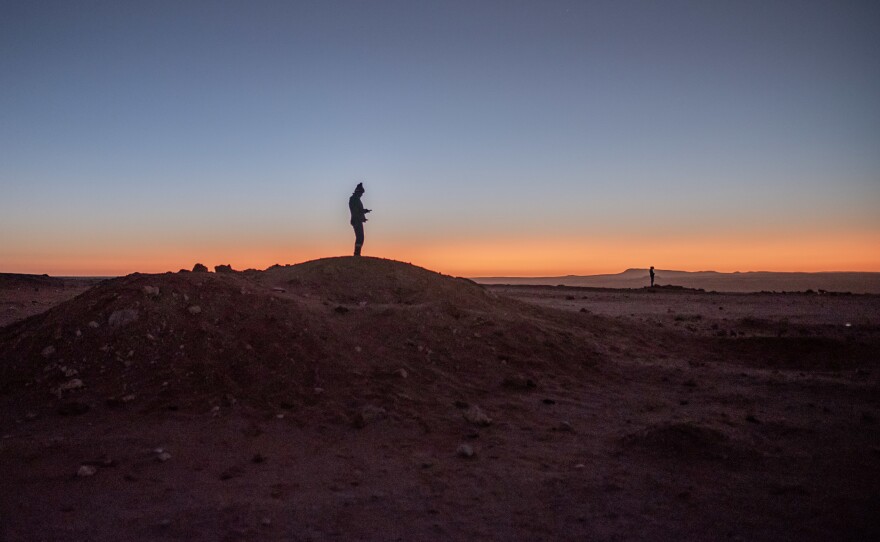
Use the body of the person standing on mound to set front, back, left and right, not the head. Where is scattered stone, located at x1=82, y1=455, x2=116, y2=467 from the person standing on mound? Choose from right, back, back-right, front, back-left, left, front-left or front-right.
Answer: right

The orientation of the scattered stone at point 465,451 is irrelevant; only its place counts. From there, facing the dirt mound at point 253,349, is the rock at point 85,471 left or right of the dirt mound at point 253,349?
left

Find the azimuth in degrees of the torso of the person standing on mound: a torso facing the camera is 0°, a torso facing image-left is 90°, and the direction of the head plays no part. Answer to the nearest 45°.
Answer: approximately 270°

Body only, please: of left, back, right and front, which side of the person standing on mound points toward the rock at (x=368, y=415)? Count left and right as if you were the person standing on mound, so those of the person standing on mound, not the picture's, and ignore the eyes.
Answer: right

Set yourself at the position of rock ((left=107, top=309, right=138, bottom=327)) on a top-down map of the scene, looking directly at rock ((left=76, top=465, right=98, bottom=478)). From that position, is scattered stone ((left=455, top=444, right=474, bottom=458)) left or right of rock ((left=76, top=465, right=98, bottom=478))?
left

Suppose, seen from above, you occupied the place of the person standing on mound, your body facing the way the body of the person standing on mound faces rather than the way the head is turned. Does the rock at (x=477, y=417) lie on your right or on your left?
on your right

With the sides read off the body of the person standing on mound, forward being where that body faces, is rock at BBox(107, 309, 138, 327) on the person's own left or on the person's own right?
on the person's own right

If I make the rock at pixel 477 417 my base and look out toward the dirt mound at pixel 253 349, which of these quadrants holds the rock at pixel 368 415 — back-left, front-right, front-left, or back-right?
front-left

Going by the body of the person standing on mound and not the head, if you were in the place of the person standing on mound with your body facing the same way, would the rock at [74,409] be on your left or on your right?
on your right

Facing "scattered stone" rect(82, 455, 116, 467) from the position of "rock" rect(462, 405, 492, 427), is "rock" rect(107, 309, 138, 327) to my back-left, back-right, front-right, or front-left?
front-right
